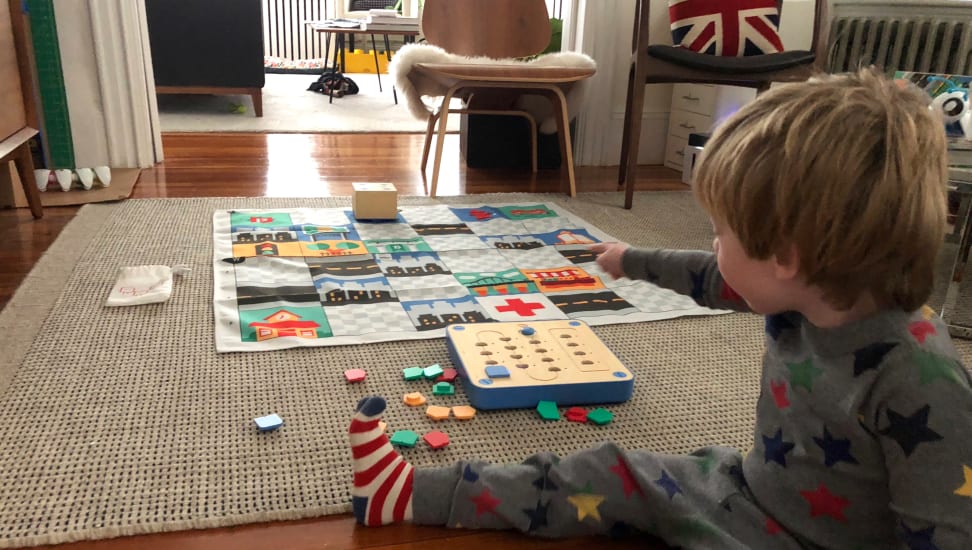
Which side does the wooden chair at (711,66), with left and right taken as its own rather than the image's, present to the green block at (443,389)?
front

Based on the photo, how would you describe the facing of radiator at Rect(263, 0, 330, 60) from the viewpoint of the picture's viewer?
facing the viewer

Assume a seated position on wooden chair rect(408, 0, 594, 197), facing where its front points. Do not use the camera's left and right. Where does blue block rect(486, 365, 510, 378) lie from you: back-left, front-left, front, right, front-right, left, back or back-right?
front

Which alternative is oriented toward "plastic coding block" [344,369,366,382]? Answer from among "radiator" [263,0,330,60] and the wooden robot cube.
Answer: the radiator

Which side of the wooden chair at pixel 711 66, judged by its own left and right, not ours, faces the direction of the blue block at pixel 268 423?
front

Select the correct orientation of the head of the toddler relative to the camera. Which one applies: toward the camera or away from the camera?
away from the camera

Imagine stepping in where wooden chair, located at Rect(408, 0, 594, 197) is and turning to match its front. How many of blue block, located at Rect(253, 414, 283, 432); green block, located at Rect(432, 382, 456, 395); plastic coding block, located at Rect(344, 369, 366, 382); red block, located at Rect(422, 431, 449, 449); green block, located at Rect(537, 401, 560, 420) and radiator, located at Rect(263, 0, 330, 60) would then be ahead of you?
5

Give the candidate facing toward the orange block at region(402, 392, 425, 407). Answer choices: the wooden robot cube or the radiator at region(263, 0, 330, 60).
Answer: the radiator

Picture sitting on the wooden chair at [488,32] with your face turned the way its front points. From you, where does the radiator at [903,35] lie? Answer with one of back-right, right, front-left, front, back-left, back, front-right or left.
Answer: left

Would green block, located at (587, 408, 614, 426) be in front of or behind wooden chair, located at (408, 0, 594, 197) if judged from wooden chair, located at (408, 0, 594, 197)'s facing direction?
in front

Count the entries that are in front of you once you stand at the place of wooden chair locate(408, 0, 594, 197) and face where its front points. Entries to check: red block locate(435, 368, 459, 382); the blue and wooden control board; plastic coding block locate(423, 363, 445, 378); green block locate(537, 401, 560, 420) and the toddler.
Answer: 5
